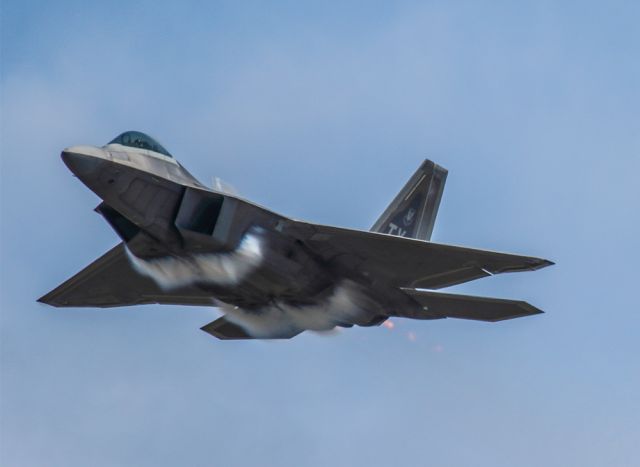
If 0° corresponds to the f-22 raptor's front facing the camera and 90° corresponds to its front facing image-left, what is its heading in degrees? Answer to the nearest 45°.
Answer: approximately 45°
